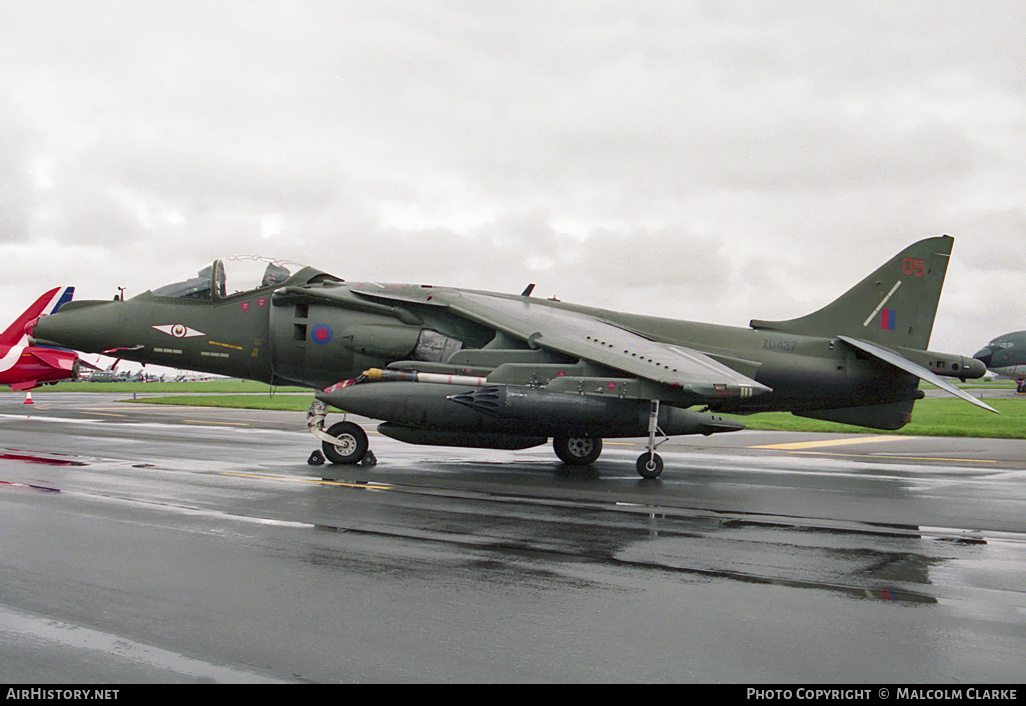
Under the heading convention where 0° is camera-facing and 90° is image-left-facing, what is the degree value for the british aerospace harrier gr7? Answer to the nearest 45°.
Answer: approximately 90°
